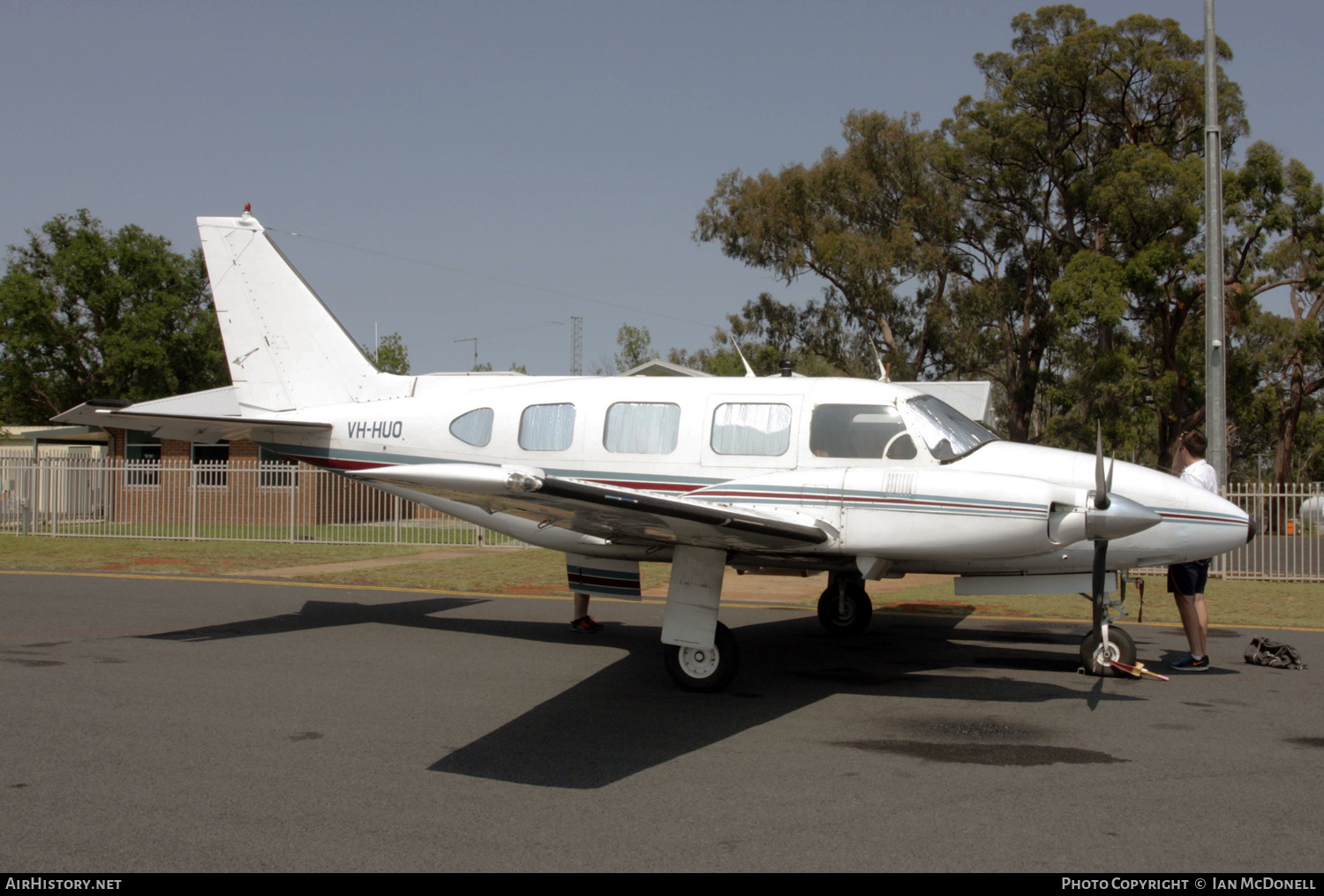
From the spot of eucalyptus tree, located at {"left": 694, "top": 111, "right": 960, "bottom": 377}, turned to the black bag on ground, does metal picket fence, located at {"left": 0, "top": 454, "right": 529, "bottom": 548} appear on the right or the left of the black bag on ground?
right

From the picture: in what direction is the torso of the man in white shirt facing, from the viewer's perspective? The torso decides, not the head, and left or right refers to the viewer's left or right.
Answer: facing to the left of the viewer

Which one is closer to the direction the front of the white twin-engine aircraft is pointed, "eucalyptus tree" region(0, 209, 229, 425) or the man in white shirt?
the man in white shirt

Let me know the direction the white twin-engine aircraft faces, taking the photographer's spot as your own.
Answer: facing to the right of the viewer

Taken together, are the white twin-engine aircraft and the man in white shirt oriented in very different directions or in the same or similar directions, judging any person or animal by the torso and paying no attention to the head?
very different directions

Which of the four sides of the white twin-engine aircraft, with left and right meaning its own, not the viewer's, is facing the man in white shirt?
front

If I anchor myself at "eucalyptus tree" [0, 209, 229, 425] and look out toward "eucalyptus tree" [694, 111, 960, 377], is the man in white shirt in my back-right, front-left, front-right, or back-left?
front-right

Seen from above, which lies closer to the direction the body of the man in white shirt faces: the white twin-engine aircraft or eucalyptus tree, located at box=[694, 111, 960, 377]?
the white twin-engine aircraft

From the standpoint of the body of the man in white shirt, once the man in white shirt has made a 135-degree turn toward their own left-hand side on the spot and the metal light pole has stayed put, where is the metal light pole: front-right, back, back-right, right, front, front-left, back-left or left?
back-left

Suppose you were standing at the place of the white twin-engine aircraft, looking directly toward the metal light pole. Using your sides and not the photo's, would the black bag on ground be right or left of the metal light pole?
right

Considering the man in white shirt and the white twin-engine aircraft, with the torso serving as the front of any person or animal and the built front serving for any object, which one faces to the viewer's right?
the white twin-engine aircraft

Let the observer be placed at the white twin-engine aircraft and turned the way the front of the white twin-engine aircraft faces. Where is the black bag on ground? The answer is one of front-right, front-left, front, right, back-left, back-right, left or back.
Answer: front

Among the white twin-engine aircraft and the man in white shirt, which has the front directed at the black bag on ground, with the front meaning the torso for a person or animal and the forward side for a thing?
the white twin-engine aircraft

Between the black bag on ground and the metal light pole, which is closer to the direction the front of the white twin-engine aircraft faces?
the black bag on ground

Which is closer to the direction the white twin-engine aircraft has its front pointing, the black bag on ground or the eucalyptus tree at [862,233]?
the black bag on ground

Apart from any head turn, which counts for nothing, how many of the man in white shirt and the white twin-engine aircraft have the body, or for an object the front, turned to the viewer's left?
1
